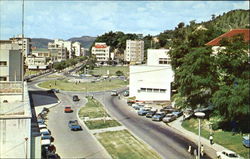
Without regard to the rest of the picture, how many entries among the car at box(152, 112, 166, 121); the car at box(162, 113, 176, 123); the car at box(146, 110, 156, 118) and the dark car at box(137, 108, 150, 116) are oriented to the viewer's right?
0

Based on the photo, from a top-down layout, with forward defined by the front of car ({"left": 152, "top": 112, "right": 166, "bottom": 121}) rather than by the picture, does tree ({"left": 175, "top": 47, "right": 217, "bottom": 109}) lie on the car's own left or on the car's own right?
on the car's own left

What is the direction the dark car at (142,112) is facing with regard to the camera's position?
facing the viewer and to the left of the viewer

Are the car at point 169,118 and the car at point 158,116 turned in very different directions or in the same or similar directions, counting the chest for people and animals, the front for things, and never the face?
same or similar directions

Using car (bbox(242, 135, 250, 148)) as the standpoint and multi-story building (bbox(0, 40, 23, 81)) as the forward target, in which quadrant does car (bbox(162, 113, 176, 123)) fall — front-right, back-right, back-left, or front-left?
front-right

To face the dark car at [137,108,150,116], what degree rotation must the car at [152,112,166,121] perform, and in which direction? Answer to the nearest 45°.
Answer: approximately 90° to its right

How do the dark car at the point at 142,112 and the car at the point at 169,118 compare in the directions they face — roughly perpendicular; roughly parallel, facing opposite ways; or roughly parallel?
roughly parallel

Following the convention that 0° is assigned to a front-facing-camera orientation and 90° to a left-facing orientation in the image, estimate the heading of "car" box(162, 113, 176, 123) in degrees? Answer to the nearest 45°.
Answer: approximately 45°

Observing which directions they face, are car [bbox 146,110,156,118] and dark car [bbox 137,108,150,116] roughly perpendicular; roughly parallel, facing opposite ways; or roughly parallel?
roughly parallel

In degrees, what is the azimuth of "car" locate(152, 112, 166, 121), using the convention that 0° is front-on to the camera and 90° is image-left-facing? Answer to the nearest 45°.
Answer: approximately 45°
